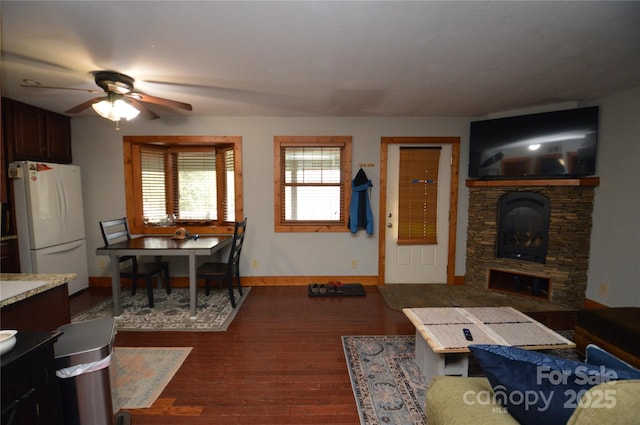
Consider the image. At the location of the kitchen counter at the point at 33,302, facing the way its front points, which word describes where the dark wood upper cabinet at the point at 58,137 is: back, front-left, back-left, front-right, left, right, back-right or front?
back-left

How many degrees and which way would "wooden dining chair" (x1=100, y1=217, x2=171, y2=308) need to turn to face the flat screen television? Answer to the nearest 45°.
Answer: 0° — it already faces it

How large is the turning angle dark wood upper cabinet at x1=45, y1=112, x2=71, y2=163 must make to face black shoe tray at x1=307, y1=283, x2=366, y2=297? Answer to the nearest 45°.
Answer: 0° — it already faces it

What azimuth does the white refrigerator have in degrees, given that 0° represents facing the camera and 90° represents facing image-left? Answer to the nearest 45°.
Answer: approximately 315°

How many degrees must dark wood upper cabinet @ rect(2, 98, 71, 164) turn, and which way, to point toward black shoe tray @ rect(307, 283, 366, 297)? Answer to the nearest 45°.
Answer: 0° — it already faces it
